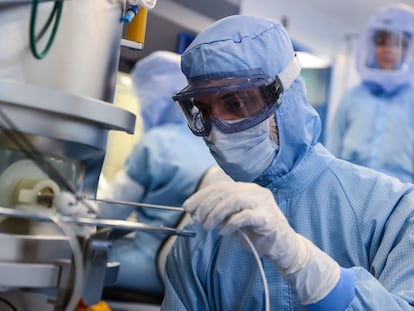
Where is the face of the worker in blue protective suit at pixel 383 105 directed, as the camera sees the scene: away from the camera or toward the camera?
toward the camera

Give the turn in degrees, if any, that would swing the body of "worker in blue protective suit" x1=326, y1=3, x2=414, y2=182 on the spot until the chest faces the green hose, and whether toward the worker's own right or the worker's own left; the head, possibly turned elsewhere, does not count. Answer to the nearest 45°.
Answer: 0° — they already face it

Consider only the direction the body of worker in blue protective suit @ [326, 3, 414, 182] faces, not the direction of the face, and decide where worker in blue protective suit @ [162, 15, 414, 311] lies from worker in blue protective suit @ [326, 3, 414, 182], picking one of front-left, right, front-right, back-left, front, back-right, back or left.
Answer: front

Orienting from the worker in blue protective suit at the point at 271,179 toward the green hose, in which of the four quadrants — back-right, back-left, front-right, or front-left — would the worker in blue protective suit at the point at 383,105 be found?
back-right

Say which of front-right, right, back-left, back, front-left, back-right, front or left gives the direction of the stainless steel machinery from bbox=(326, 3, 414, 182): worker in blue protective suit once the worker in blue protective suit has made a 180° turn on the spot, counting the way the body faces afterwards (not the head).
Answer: back

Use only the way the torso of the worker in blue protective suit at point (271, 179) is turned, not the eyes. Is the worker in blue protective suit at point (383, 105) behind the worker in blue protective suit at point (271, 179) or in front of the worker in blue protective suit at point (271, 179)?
behind

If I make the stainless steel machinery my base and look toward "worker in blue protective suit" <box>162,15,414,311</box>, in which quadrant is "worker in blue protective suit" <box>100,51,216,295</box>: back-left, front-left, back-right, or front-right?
front-left

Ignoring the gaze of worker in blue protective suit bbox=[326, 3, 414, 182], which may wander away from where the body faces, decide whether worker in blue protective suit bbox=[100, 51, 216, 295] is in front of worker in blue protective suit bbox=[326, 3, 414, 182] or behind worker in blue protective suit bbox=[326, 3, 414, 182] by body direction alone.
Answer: in front

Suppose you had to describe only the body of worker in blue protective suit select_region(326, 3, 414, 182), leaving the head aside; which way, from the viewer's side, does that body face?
toward the camera

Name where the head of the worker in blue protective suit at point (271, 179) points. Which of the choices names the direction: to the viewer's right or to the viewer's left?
to the viewer's left
